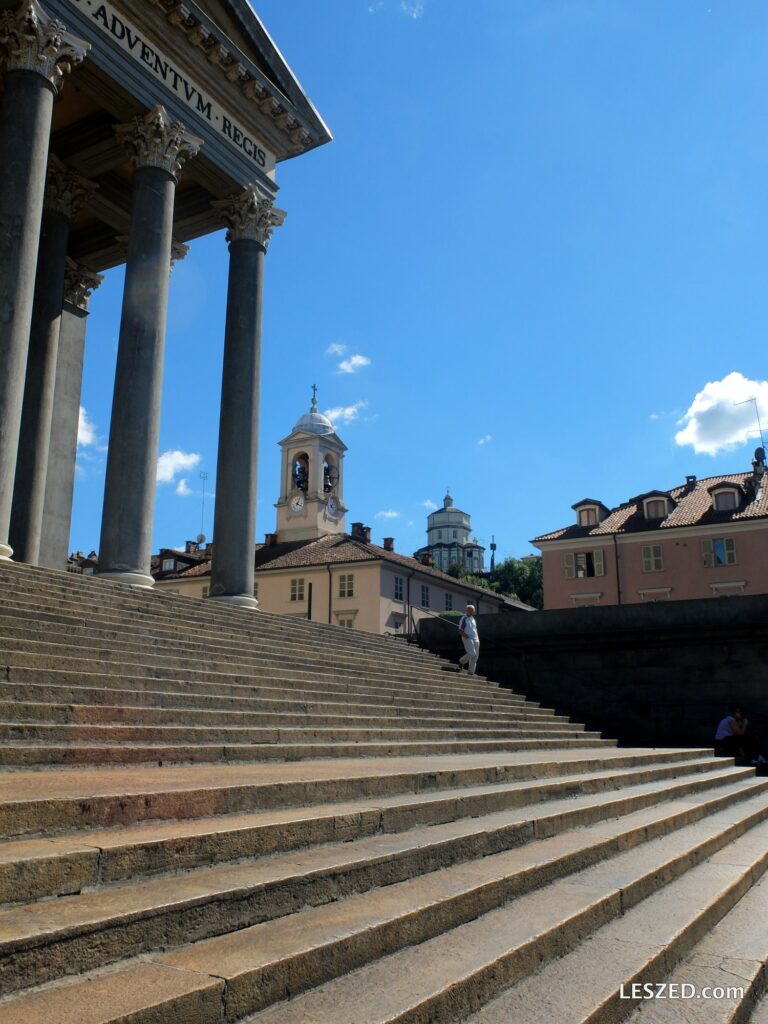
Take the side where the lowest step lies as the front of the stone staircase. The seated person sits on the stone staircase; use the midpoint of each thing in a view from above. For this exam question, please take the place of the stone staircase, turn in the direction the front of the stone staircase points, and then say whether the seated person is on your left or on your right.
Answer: on your left

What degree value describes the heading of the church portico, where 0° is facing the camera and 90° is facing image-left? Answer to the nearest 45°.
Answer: approximately 315°

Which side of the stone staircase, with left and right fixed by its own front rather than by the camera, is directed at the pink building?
left

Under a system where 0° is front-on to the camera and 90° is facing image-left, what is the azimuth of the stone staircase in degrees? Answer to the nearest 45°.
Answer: approximately 315°

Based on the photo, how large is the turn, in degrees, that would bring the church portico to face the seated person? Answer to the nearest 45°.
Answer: approximately 45° to its left

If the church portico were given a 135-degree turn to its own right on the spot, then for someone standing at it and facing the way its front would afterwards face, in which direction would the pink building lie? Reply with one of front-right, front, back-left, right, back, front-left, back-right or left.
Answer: back-right

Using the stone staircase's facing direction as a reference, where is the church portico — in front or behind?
behind
